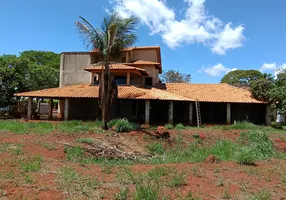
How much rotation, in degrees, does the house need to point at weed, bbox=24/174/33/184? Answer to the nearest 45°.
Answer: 0° — it already faces it

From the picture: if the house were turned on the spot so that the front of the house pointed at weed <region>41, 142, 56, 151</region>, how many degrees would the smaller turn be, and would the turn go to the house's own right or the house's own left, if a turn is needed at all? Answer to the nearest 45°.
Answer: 0° — it already faces it

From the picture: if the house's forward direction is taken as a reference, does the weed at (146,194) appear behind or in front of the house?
in front

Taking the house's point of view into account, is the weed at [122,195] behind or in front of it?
in front

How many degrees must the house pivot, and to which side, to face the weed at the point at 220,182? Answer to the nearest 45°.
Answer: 0° — it already faces it

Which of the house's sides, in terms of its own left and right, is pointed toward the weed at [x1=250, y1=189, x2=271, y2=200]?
front

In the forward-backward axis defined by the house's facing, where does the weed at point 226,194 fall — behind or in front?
in front

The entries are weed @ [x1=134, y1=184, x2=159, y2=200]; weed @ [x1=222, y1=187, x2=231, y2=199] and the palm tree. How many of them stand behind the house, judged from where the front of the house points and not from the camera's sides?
0

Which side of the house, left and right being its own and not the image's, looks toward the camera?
front

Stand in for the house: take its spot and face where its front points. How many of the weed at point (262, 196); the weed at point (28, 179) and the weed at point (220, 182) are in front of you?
3

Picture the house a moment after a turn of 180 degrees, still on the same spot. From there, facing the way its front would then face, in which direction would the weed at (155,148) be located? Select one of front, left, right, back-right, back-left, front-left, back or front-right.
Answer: back

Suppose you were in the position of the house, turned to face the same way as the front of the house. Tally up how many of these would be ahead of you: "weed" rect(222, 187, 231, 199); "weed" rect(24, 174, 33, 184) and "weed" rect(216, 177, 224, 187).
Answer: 3
